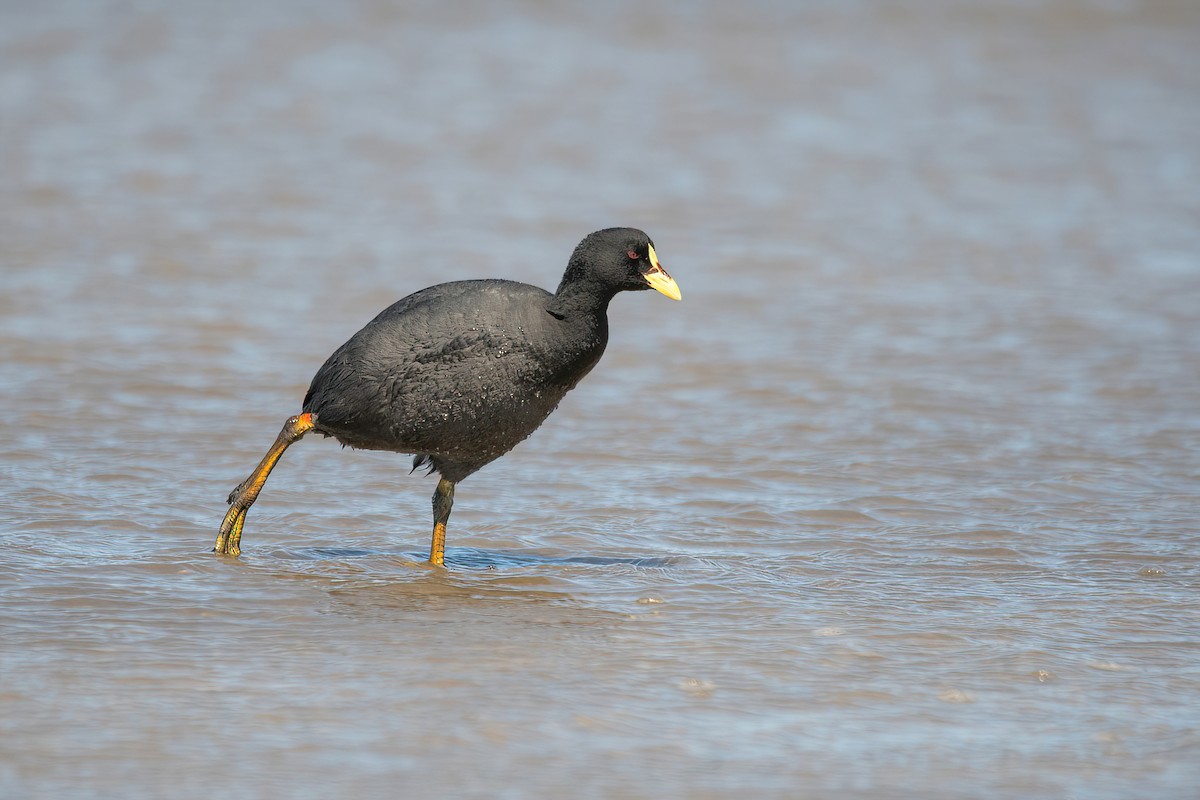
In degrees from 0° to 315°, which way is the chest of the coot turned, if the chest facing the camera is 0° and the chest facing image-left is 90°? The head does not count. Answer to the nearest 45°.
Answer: approximately 270°
